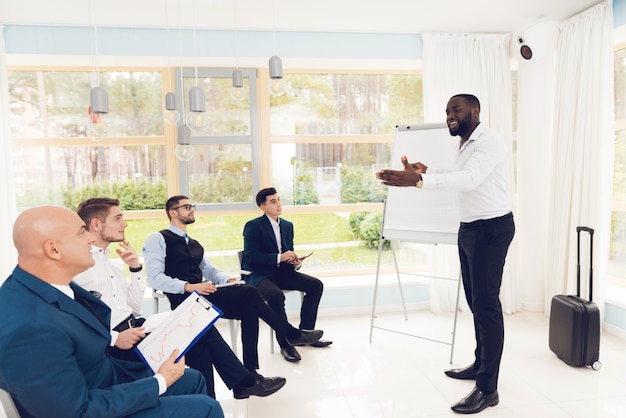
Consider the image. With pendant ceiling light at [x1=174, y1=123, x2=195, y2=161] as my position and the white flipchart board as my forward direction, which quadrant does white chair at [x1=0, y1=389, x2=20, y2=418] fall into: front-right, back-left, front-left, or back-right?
back-right

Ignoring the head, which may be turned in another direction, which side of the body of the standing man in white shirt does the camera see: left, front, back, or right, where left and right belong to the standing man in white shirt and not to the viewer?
left

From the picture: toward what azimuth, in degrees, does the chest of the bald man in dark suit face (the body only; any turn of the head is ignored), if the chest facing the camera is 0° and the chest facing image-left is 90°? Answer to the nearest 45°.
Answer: approximately 270°

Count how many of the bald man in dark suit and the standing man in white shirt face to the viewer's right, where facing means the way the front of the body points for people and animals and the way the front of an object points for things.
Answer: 1

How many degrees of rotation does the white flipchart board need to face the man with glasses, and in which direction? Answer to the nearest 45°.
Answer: approximately 45° to its right

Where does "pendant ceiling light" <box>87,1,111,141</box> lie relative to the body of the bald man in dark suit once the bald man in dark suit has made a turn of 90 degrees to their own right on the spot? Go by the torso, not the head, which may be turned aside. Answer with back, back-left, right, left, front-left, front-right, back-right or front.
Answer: back

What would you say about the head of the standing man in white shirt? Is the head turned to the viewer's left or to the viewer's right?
to the viewer's left

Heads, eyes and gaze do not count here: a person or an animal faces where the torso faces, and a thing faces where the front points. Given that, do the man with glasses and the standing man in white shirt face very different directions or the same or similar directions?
very different directions

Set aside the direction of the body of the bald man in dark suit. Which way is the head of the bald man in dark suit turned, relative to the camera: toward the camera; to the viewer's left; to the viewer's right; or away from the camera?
to the viewer's right
